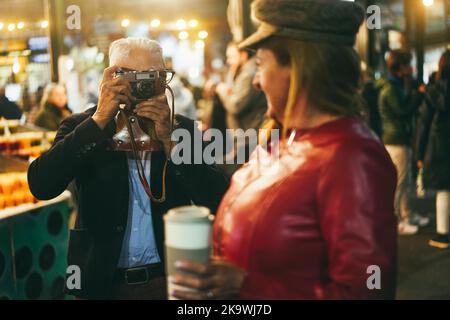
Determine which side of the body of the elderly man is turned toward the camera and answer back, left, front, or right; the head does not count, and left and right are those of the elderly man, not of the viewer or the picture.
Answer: front

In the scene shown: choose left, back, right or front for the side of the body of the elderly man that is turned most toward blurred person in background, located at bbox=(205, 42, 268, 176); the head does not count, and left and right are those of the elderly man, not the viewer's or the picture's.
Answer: back

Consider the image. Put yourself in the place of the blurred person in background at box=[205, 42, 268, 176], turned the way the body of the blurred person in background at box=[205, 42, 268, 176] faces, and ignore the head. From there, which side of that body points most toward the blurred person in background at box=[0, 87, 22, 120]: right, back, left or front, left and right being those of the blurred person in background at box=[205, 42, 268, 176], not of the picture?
front

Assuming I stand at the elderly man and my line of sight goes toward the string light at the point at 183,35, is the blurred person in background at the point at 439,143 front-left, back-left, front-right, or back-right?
front-right

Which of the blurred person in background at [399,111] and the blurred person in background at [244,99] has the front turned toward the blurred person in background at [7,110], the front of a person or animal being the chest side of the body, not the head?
the blurred person in background at [244,99]

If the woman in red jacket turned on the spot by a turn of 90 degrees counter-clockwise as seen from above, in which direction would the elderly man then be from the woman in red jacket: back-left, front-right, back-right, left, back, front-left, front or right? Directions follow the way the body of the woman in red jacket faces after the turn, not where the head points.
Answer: back-right

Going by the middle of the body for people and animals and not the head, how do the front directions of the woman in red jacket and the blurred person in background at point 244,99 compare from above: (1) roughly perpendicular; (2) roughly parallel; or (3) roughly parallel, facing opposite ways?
roughly parallel

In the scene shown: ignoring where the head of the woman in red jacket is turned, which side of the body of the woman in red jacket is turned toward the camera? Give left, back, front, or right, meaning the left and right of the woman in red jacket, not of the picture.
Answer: left
